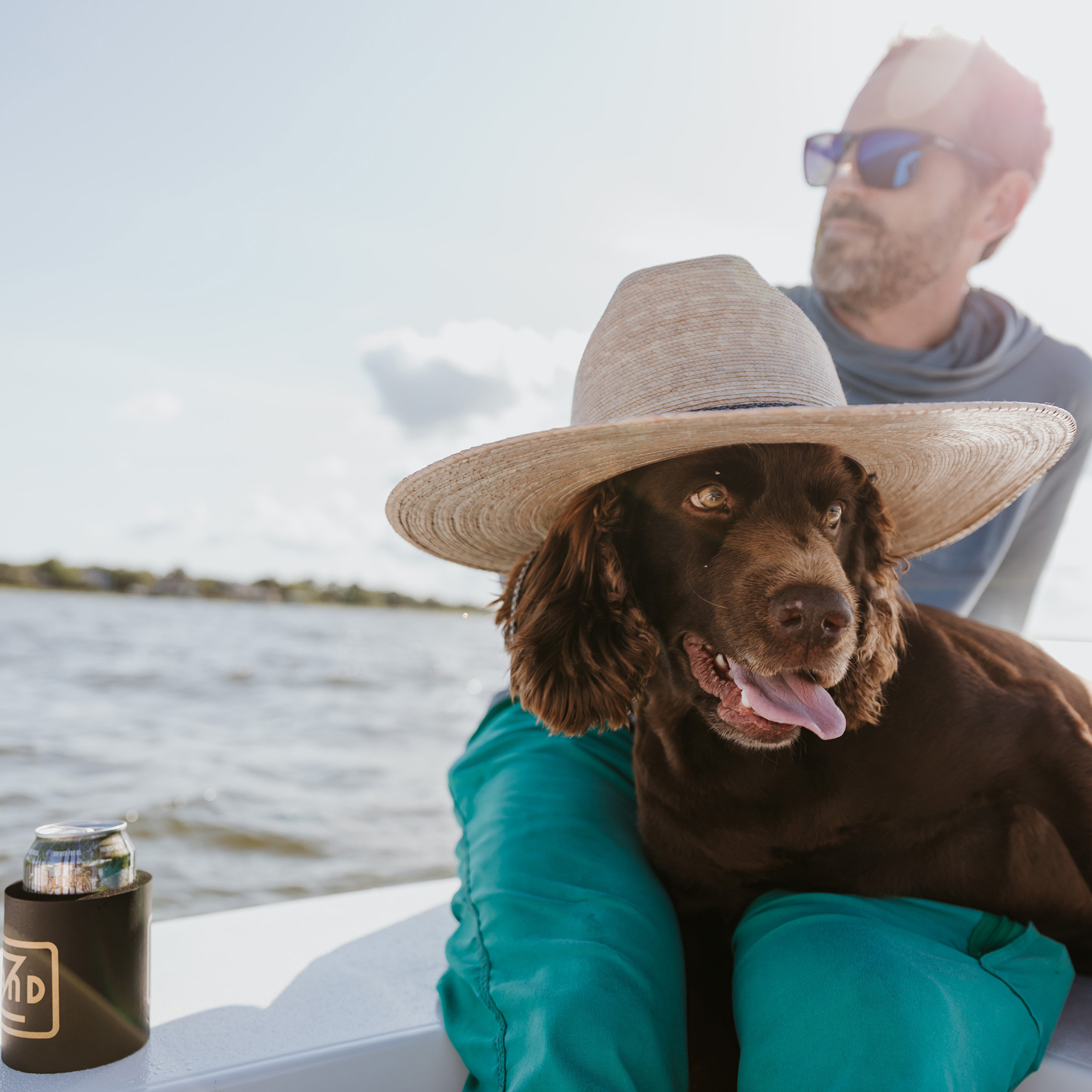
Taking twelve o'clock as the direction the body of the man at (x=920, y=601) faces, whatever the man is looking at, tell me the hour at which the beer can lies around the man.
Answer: The beer can is roughly at 12 o'clock from the man.

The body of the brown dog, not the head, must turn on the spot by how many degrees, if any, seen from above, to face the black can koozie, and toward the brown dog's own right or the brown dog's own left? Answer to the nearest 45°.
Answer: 0° — it already faces it

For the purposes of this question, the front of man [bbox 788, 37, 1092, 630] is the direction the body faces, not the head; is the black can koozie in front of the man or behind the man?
in front

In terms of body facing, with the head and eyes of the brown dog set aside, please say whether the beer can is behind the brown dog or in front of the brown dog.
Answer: in front

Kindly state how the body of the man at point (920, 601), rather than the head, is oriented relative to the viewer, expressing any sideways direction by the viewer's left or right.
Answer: facing the viewer and to the left of the viewer

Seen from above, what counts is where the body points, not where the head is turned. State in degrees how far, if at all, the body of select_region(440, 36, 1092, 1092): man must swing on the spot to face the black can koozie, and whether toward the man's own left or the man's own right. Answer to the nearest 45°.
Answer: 0° — they already face it
